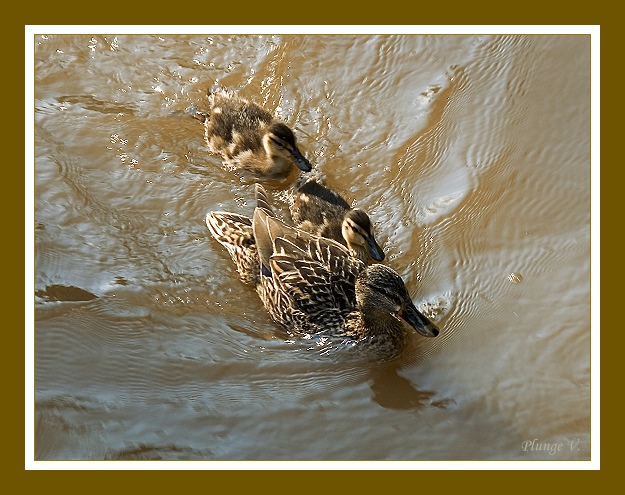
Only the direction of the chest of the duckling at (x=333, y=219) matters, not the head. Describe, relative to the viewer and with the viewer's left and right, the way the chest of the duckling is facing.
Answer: facing the viewer and to the right of the viewer

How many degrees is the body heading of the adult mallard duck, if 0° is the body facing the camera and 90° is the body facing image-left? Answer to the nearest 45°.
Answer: approximately 315°

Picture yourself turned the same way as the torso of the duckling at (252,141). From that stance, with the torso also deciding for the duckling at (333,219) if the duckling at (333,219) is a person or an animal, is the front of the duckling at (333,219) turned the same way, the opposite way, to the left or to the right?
the same way

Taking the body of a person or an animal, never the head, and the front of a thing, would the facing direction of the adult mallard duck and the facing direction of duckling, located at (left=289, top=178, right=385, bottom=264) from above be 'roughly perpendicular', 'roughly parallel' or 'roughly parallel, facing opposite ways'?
roughly parallel

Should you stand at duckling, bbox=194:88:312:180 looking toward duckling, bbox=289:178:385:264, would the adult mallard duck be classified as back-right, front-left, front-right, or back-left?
front-right

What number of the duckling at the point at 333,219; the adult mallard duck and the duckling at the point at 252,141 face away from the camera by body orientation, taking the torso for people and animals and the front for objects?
0

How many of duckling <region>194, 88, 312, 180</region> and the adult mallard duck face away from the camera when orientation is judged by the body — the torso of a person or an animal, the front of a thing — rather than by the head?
0
